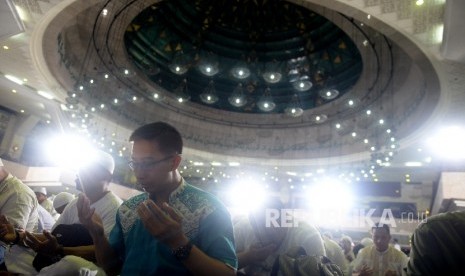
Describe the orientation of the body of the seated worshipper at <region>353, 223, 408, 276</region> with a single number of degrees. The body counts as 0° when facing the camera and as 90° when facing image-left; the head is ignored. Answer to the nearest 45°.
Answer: approximately 0°

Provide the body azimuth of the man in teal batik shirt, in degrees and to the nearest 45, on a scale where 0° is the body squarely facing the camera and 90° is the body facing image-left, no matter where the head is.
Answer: approximately 45°

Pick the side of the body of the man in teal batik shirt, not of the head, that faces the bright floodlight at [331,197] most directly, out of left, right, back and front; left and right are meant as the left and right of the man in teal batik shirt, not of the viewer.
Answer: back

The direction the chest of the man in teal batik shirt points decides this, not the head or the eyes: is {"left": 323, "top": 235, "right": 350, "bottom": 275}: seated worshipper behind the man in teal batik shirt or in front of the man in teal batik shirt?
behind

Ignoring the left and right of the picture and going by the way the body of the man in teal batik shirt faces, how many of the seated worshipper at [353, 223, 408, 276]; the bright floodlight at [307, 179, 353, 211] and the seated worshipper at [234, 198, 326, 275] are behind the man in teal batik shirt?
3

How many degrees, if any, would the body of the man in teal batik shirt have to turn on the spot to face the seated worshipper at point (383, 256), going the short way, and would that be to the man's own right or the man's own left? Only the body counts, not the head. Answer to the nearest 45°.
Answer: approximately 180°

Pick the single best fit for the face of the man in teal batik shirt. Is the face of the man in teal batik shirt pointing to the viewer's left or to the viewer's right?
to the viewer's left

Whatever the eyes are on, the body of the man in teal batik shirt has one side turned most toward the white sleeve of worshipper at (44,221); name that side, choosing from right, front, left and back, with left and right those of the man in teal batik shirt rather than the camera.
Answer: right
